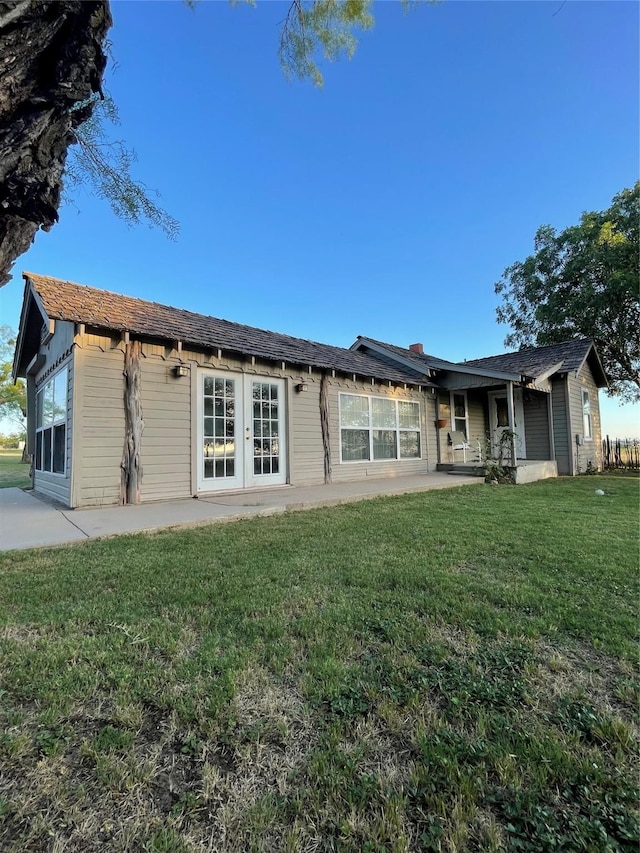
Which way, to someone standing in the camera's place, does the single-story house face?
facing the viewer and to the right of the viewer

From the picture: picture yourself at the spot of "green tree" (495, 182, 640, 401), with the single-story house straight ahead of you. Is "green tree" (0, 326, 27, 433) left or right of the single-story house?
right

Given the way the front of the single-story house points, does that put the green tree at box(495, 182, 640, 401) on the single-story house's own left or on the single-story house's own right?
on the single-story house's own left

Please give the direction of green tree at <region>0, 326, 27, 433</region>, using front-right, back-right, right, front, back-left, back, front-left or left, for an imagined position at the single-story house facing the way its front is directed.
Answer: back

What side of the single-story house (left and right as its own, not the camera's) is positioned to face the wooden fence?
left

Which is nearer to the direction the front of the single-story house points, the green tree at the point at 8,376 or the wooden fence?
the wooden fence
